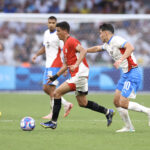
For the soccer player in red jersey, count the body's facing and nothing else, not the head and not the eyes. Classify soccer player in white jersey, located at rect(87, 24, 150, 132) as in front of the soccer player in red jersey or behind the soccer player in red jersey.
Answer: behind

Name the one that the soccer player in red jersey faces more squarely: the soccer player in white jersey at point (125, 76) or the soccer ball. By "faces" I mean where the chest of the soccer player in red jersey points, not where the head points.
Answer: the soccer ball

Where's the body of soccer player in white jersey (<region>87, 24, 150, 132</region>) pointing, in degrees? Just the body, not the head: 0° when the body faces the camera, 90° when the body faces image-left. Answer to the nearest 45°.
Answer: approximately 90°

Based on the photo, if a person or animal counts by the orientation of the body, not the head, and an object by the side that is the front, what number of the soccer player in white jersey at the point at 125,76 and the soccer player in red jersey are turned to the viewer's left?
2

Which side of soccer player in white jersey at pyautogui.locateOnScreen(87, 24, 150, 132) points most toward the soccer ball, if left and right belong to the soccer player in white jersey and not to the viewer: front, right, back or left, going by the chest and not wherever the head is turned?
front

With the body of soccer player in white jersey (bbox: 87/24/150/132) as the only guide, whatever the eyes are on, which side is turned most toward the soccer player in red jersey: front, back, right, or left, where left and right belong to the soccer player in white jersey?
front

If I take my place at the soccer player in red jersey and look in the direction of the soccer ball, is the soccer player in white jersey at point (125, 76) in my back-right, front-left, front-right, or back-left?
back-left

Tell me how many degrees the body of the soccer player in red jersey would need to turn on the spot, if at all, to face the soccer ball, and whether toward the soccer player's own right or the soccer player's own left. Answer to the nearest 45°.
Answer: approximately 45° to the soccer player's own left

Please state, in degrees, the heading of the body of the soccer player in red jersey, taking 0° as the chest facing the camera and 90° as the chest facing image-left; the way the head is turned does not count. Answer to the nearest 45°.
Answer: approximately 90°
